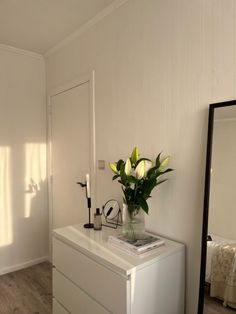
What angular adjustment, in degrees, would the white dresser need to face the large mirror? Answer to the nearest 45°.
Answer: approximately 135° to its left

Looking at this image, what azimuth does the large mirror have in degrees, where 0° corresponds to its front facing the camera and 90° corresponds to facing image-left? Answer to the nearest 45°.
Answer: approximately 45°

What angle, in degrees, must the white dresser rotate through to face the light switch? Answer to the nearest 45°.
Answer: approximately 135° to its right

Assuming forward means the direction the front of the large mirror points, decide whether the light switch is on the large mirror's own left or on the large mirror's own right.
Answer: on the large mirror's own right

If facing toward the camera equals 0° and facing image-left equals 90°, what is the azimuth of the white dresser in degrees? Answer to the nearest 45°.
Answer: approximately 45°
